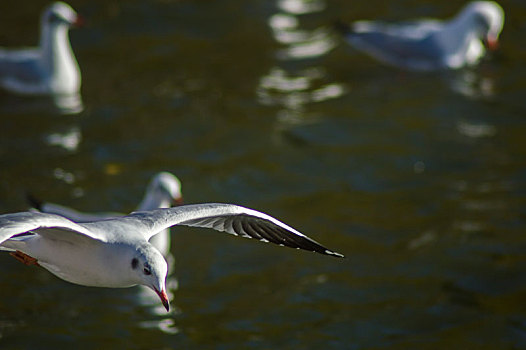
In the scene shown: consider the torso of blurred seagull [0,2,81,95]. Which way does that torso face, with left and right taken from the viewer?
facing to the right of the viewer

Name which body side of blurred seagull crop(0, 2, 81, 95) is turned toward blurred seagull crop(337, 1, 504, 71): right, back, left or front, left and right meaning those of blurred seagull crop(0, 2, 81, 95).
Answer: front

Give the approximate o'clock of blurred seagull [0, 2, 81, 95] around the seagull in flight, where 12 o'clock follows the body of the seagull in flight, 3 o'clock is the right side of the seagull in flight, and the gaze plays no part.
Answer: The blurred seagull is roughly at 7 o'clock from the seagull in flight.

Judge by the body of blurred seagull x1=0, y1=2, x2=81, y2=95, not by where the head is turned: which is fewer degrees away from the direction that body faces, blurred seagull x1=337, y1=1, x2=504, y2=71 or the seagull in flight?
the blurred seagull

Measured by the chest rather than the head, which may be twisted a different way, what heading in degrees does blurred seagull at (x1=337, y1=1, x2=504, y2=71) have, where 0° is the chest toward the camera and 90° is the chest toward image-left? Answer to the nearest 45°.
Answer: approximately 270°

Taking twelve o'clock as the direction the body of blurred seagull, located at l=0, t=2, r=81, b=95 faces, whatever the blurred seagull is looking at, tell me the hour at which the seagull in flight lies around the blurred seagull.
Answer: The seagull in flight is roughly at 3 o'clock from the blurred seagull.

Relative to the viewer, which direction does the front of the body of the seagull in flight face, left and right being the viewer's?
facing the viewer and to the right of the viewer

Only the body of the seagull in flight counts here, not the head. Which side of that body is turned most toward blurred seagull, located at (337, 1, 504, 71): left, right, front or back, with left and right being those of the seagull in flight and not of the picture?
left

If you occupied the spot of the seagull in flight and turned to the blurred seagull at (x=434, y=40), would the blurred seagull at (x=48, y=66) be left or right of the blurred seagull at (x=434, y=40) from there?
left

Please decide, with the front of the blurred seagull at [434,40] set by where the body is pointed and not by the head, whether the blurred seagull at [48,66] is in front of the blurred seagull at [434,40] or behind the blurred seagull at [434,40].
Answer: behind

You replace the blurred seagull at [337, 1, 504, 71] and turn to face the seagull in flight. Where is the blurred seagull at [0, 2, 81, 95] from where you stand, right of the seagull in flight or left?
right

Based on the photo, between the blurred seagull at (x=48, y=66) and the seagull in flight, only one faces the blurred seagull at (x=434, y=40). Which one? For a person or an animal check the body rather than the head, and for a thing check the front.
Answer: the blurred seagull at (x=48, y=66)

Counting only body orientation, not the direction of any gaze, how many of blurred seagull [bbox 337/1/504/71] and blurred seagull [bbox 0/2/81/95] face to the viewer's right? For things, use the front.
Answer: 2
